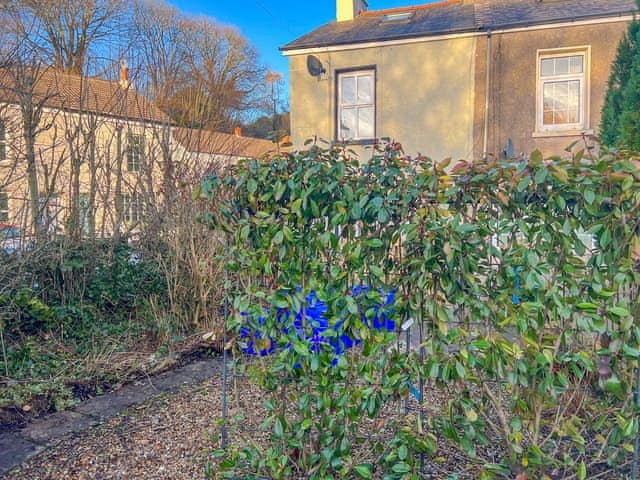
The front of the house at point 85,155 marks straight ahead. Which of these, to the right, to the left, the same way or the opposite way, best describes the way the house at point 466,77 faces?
to the right

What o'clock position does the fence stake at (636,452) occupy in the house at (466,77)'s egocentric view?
The fence stake is roughly at 12 o'clock from the house.

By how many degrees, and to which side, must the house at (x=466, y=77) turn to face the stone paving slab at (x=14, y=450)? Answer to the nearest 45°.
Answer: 0° — it already faces it

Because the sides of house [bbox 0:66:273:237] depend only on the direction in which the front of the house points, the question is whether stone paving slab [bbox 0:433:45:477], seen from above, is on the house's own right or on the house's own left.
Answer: on the house's own right

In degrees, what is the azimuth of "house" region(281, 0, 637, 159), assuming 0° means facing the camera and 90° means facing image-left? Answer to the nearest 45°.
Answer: approximately 0°
